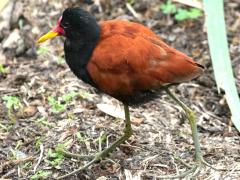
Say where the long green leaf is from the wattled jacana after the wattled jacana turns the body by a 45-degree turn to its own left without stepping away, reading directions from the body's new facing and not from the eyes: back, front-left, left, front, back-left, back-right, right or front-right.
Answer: left

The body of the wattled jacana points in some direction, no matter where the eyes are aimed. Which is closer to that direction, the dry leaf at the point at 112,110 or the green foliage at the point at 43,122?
the green foliage

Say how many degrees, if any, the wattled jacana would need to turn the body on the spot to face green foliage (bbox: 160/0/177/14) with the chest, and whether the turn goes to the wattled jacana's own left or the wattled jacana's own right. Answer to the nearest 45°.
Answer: approximately 90° to the wattled jacana's own right

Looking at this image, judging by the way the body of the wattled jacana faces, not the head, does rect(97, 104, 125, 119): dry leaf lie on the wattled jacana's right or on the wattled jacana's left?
on the wattled jacana's right

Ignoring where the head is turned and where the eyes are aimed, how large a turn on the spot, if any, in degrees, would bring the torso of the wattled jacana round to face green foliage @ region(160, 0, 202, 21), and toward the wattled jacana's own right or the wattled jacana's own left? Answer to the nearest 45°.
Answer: approximately 90° to the wattled jacana's own right

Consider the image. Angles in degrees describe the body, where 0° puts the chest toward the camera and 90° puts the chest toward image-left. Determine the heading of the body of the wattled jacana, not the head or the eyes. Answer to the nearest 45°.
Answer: approximately 90°

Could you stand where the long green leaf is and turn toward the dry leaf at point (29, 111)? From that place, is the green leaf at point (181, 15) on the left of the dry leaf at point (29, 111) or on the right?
right
